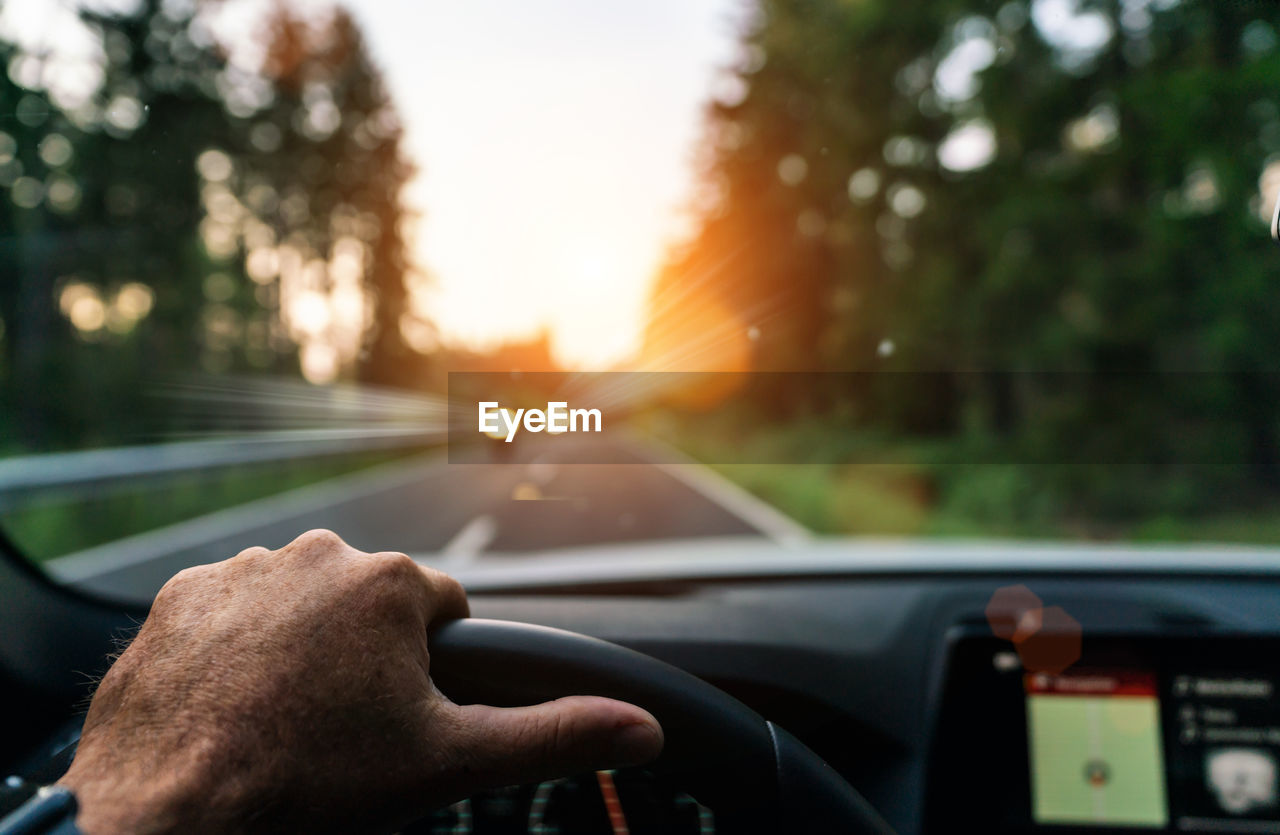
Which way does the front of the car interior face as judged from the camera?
facing away from the viewer
